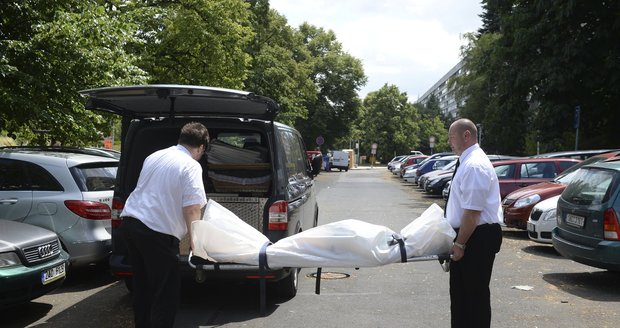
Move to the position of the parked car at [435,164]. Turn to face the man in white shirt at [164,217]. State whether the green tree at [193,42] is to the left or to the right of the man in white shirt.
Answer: right

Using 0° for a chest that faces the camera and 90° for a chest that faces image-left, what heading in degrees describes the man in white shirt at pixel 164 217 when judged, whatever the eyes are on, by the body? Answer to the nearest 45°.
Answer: approximately 225°

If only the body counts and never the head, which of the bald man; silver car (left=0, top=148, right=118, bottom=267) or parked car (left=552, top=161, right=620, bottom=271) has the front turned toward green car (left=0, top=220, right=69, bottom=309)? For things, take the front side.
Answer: the bald man

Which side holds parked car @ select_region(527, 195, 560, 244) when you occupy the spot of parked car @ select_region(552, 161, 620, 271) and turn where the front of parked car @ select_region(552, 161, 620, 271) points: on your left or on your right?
on your left

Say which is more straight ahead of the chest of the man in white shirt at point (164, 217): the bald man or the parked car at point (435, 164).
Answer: the parked car

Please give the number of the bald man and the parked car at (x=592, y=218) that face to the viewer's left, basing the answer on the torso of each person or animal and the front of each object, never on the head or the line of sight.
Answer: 1

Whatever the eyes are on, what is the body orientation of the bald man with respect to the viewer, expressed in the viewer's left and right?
facing to the left of the viewer

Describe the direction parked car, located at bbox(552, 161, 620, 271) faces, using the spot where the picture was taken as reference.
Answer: facing away from the viewer and to the right of the viewer

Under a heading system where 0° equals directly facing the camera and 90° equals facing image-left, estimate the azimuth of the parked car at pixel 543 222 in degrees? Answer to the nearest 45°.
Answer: approximately 45°

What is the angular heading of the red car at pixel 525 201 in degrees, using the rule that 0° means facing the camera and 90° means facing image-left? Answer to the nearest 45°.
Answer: approximately 45°

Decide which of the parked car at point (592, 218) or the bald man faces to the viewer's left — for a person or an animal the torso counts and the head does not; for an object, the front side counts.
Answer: the bald man

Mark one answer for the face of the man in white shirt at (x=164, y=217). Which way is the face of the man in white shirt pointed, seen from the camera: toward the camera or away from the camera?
away from the camera

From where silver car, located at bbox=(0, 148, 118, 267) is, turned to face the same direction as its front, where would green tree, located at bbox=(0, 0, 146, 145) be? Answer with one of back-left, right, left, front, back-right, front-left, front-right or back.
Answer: front-right

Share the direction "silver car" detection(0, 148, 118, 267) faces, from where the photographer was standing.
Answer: facing away from the viewer and to the left of the viewer
